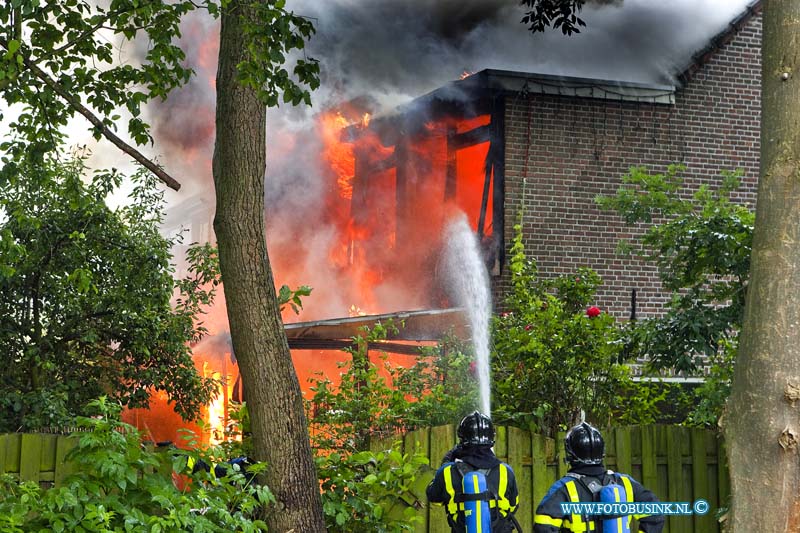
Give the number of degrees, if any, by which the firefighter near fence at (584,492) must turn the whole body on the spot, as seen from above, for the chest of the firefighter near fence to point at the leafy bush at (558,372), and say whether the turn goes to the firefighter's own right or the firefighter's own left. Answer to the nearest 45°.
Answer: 0° — they already face it

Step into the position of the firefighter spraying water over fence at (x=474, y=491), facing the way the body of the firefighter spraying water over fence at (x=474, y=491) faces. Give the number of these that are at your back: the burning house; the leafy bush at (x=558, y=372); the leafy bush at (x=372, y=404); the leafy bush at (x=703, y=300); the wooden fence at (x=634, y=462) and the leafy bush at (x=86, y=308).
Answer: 0

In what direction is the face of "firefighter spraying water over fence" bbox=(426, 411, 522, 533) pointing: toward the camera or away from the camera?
away from the camera

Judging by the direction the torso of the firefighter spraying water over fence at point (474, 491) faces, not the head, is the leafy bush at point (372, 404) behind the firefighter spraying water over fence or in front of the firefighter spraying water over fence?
in front

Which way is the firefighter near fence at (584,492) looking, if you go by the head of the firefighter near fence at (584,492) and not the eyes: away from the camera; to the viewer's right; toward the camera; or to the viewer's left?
away from the camera

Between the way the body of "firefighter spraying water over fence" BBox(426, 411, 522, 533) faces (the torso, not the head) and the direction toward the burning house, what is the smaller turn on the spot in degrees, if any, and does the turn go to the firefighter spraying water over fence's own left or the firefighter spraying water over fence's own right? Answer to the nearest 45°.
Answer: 0° — they already face it

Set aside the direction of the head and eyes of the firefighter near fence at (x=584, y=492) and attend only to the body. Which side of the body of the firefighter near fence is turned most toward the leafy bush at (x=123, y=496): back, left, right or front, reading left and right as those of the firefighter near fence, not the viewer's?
left

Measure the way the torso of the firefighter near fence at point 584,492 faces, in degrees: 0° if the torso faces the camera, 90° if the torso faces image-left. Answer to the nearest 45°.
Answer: approximately 180°

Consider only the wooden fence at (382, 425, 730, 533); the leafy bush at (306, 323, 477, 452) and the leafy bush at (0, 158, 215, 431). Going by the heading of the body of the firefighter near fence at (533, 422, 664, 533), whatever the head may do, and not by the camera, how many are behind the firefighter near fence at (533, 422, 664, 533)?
0

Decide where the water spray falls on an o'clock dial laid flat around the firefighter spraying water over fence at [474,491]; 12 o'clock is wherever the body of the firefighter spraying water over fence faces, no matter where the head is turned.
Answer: The water spray is roughly at 12 o'clock from the firefighter spraying water over fence.

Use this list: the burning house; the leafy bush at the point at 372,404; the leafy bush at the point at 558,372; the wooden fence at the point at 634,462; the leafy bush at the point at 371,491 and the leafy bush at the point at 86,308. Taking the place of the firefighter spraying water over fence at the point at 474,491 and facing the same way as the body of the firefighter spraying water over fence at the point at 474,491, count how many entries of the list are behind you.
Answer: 0

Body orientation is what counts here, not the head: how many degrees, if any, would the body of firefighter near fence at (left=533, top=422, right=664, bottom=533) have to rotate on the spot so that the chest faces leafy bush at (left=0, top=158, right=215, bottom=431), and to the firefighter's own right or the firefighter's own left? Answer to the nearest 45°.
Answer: approximately 45° to the firefighter's own left

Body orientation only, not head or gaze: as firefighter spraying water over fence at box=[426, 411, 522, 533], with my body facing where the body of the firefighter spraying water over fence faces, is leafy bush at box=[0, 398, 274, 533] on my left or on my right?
on my left

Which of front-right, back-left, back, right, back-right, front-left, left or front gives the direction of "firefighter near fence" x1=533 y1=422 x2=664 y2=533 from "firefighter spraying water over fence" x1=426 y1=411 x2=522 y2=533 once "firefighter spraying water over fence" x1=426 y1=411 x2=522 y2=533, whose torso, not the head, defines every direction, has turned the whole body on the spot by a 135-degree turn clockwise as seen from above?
front

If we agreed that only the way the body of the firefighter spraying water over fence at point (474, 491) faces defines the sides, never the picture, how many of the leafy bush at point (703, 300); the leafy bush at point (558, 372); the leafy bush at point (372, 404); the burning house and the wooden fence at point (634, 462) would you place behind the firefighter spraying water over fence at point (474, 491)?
0

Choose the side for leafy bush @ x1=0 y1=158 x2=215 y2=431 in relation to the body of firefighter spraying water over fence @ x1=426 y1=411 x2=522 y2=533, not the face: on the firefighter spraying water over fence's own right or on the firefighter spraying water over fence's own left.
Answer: on the firefighter spraying water over fence's own left

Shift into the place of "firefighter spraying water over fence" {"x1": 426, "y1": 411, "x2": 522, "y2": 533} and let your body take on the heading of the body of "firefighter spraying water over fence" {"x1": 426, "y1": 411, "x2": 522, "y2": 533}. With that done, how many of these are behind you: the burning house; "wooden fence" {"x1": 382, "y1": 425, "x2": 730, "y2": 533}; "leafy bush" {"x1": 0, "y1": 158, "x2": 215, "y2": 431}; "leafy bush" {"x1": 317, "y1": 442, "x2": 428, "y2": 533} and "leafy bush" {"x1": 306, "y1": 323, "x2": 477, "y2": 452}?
0

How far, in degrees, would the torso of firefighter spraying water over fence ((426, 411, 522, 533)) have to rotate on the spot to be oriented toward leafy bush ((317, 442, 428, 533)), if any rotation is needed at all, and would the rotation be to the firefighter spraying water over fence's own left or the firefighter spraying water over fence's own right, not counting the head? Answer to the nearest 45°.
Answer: approximately 45° to the firefighter spraying water over fence's own left

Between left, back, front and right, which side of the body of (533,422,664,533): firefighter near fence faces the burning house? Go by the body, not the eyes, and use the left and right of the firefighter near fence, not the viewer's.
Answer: front

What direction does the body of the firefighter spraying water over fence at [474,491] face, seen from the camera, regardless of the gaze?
away from the camera
